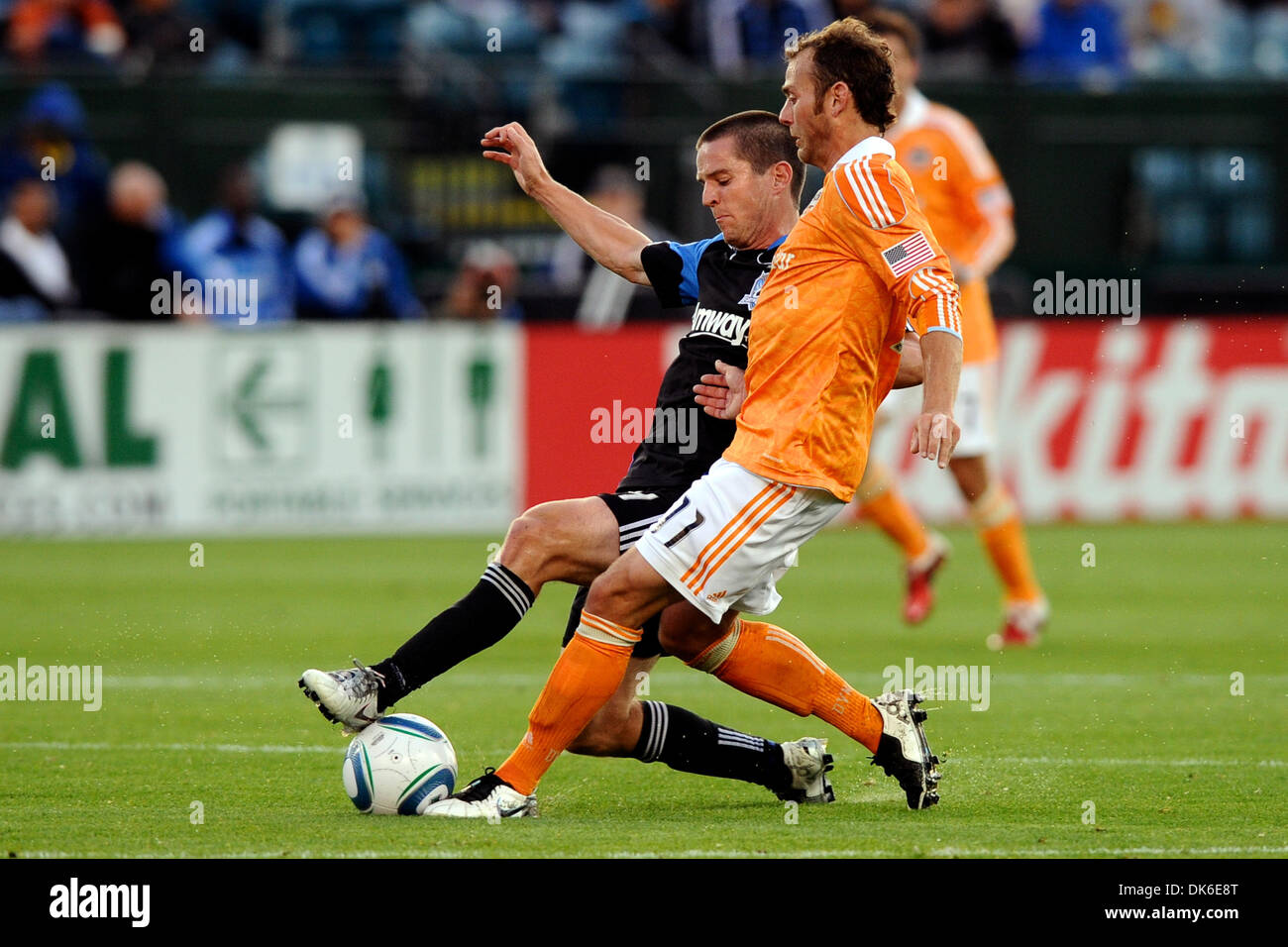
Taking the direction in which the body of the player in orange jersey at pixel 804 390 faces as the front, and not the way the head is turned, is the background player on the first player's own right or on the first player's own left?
on the first player's own right

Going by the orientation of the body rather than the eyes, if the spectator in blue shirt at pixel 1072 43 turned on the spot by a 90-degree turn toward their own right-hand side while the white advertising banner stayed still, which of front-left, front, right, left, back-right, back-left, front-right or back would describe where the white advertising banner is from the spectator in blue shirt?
front-left

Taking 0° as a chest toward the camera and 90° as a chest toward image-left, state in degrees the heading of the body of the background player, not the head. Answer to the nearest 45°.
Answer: approximately 45°

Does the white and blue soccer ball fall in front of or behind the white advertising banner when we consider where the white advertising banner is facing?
in front

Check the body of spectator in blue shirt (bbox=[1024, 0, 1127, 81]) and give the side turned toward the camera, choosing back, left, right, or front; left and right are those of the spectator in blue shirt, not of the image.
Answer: front

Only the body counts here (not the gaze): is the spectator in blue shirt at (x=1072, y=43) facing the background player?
yes

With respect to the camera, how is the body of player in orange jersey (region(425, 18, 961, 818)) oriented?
to the viewer's left

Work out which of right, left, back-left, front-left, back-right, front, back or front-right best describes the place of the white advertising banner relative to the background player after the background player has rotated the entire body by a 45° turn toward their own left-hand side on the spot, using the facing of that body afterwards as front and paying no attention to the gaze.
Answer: back-right

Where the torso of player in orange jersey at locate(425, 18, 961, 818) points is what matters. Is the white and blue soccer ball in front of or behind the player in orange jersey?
in front

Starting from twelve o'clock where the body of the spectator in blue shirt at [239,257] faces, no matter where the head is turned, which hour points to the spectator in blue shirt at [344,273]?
the spectator in blue shirt at [344,273] is roughly at 9 o'clock from the spectator in blue shirt at [239,257].

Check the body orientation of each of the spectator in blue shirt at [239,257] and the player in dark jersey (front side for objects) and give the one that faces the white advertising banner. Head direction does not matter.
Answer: the spectator in blue shirt

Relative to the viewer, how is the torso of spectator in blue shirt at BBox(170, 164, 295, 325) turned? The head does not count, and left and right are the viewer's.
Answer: facing the viewer
